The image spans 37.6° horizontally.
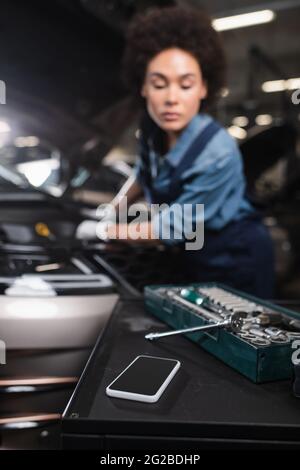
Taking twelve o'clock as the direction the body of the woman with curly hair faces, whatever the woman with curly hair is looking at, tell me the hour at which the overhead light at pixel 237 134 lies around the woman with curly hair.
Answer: The overhead light is roughly at 5 o'clock from the woman with curly hair.

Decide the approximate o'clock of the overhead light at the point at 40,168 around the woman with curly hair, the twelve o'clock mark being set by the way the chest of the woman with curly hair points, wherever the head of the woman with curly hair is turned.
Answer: The overhead light is roughly at 3 o'clock from the woman with curly hair.

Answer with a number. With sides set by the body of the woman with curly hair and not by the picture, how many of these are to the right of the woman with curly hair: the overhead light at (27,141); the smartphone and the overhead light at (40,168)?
2

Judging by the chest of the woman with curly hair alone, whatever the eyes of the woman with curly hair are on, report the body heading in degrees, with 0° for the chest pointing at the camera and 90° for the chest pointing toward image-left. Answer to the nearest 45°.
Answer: approximately 45°

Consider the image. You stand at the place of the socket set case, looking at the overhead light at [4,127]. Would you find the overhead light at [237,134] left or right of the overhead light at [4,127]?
right

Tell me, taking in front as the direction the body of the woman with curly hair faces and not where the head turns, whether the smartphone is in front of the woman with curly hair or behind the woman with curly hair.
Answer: in front

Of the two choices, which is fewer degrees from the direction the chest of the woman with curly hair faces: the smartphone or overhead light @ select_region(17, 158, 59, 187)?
the smartphone

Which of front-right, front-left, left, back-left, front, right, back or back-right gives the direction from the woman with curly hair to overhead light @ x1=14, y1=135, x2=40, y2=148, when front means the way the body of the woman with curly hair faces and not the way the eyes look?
right
